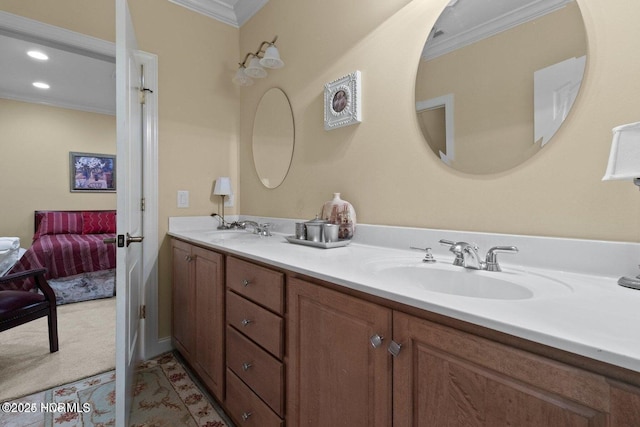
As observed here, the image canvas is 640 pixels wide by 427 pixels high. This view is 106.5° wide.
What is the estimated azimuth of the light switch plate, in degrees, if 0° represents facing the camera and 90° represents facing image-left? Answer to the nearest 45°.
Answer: approximately 0°

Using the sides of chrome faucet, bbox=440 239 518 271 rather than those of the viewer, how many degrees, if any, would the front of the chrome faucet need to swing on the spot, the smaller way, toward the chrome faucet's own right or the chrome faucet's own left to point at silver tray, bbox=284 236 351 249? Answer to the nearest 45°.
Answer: approximately 45° to the chrome faucet's own right

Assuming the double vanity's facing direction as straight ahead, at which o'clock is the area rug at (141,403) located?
The area rug is roughly at 2 o'clock from the double vanity.

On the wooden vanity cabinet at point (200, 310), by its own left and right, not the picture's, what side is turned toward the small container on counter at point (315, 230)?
left

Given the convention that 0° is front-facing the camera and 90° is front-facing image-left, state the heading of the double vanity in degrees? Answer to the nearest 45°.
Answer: approximately 45°

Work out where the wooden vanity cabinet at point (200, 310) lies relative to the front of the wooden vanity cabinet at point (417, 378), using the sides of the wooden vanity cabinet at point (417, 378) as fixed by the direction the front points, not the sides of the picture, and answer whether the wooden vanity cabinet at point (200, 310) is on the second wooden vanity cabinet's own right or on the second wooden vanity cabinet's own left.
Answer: on the second wooden vanity cabinet's own right

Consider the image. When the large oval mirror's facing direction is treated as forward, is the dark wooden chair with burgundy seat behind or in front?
in front

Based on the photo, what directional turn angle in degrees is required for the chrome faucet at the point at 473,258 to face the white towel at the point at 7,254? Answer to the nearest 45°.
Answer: approximately 45° to its right
